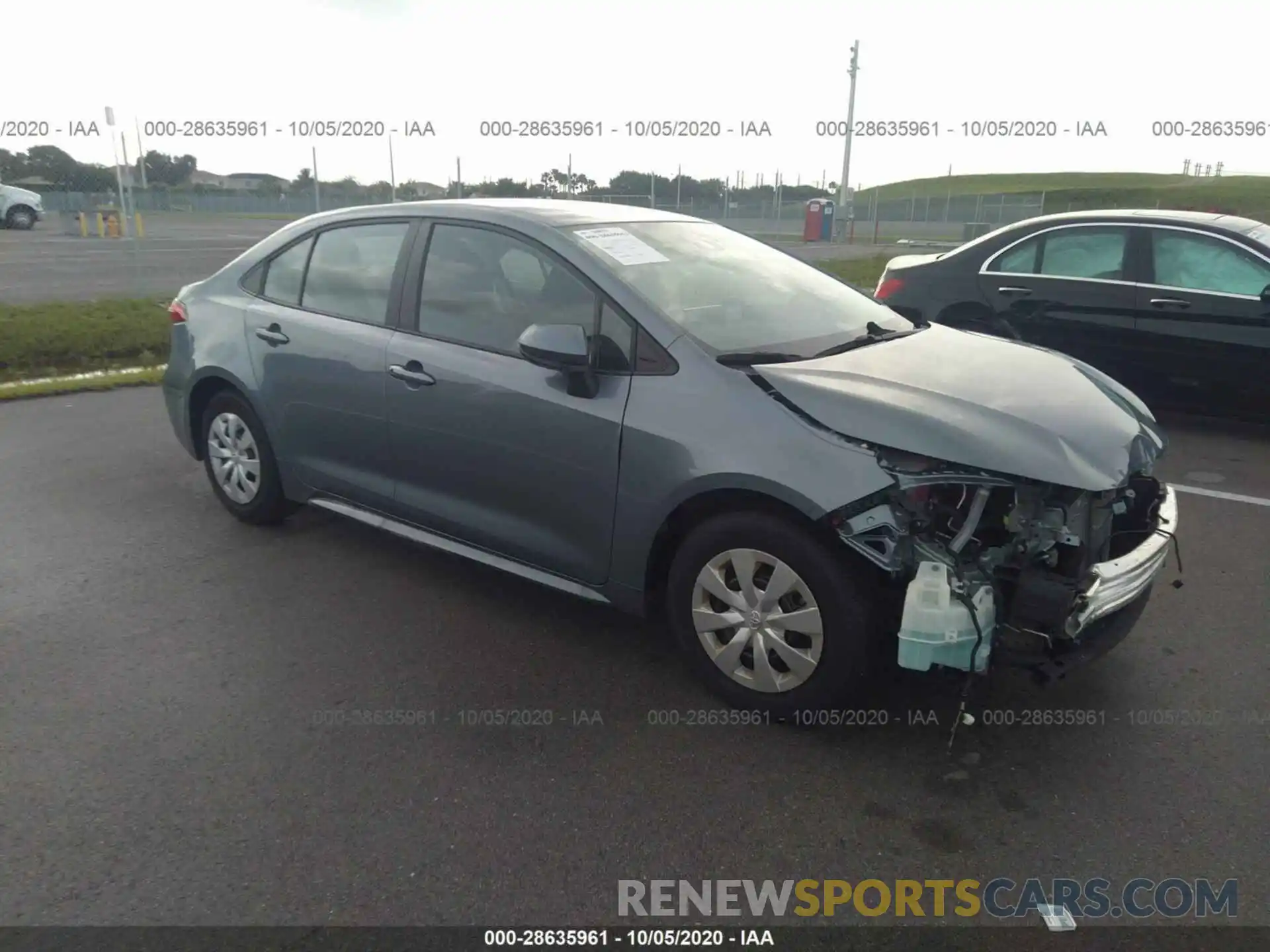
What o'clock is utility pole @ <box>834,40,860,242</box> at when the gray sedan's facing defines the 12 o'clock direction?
The utility pole is roughly at 8 o'clock from the gray sedan.

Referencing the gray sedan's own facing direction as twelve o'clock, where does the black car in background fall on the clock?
The black car in background is roughly at 9 o'clock from the gray sedan.

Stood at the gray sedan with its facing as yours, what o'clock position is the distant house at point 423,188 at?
The distant house is roughly at 7 o'clock from the gray sedan.

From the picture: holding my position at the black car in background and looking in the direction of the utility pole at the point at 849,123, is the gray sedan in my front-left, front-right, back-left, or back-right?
back-left

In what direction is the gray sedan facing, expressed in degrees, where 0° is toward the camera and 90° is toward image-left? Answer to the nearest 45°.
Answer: approximately 315°

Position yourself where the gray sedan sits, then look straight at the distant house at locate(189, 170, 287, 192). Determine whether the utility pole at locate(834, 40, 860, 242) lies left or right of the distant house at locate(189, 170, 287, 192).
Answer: right

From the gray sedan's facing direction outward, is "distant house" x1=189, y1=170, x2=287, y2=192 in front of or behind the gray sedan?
behind

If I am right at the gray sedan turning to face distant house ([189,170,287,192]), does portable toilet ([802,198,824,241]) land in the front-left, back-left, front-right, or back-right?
front-right

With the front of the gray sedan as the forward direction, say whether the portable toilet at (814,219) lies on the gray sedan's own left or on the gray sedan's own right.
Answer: on the gray sedan's own left
